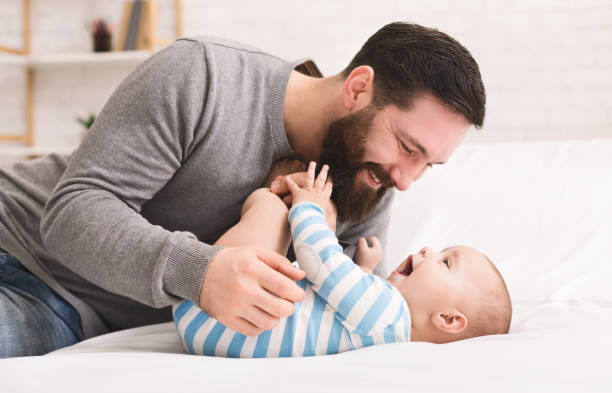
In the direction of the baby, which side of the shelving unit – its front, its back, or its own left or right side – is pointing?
front

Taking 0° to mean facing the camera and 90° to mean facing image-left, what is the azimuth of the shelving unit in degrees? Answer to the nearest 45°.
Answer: approximately 0°

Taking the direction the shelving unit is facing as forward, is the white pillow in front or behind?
in front

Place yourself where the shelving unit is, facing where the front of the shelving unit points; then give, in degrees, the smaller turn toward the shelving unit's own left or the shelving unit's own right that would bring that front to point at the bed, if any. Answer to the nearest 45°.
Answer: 0° — it already faces it
